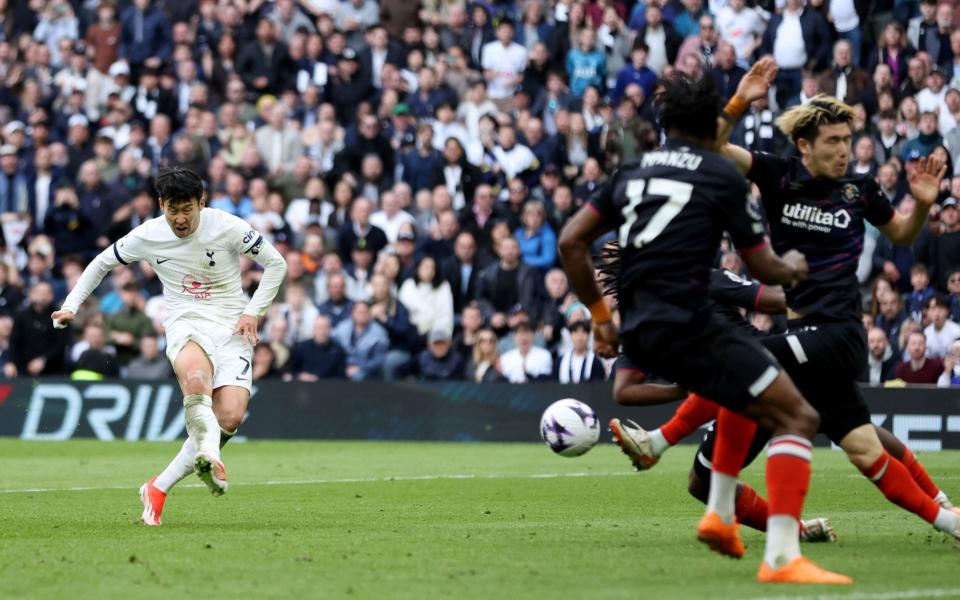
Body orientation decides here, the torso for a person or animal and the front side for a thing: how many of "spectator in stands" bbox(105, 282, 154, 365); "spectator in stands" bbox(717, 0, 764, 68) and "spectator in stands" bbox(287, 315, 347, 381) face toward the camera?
3

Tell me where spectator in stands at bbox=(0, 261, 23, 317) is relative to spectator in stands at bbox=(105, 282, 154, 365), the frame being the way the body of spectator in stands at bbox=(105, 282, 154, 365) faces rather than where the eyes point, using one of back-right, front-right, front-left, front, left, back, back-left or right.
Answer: back-right

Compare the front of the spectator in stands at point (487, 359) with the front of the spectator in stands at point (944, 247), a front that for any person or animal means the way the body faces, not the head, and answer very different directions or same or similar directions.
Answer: same or similar directions

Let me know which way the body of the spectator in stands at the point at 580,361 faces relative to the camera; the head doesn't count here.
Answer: toward the camera

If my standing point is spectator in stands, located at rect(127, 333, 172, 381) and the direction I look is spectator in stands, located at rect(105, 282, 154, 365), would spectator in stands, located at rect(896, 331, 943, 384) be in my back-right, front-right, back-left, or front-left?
back-right

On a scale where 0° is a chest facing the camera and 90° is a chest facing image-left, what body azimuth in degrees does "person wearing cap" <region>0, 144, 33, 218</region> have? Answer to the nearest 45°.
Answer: approximately 0°

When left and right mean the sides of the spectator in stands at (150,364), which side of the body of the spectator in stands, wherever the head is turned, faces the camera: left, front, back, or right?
front

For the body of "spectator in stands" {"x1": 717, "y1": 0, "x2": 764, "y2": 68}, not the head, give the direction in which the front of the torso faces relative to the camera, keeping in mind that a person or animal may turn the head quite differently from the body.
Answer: toward the camera

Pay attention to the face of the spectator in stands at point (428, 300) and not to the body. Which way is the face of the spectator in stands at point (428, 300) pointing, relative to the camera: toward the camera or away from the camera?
toward the camera

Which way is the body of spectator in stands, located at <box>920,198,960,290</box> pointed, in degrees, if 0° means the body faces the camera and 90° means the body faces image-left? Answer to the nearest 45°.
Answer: approximately 0°
